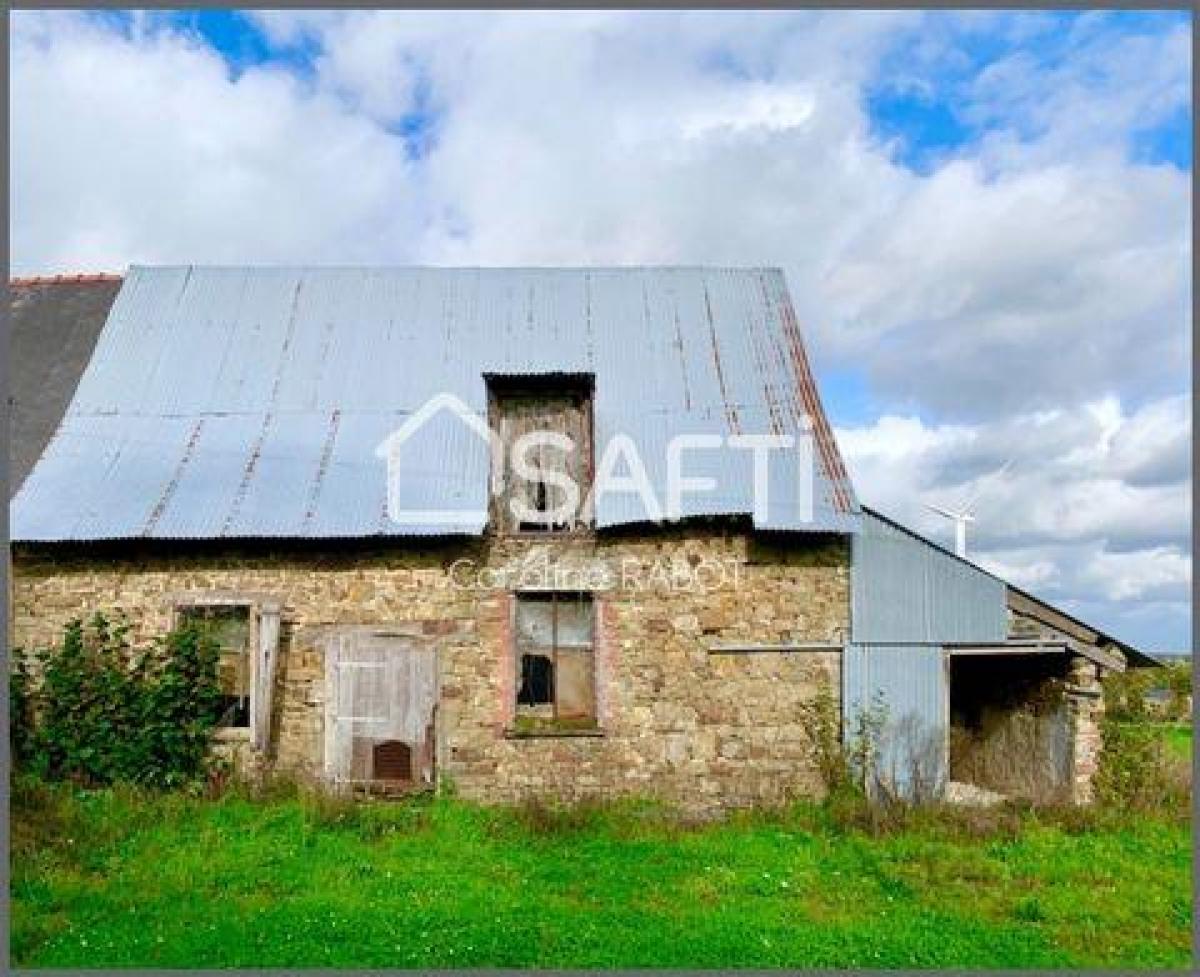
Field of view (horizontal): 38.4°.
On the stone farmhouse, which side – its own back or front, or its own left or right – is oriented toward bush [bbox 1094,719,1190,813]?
left

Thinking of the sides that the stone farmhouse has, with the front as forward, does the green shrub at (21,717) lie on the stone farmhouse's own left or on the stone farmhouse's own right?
on the stone farmhouse's own right

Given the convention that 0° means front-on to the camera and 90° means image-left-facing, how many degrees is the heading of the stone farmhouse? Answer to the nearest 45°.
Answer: approximately 0°
